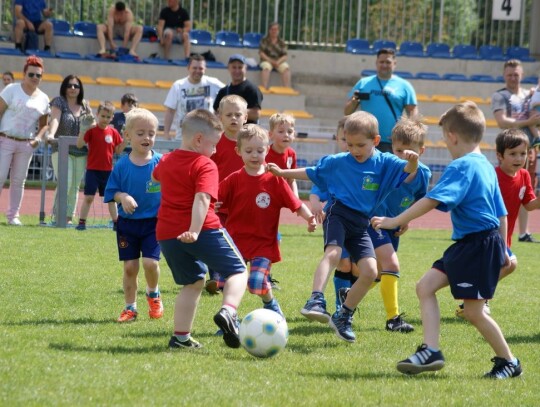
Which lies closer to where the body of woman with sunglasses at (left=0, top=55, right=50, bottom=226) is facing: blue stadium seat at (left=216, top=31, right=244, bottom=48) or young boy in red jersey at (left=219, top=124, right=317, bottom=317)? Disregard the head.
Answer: the young boy in red jersey

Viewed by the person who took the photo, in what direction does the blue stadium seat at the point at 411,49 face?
facing the viewer

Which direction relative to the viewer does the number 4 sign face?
toward the camera

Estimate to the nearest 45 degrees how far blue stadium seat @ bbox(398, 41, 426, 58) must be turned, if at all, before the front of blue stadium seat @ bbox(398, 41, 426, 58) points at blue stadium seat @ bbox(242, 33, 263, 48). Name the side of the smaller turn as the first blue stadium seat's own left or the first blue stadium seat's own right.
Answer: approximately 90° to the first blue stadium seat's own right

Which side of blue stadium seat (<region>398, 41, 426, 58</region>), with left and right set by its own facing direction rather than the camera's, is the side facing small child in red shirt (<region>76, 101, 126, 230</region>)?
front

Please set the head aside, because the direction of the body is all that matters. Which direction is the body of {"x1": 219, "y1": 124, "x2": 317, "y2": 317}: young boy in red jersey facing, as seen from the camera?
toward the camera

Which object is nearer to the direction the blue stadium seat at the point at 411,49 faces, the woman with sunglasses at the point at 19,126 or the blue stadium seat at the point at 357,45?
the woman with sunglasses

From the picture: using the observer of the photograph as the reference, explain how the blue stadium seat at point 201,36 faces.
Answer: facing the viewer

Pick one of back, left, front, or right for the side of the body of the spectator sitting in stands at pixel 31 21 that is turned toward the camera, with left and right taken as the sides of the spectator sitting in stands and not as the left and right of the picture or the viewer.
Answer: front
